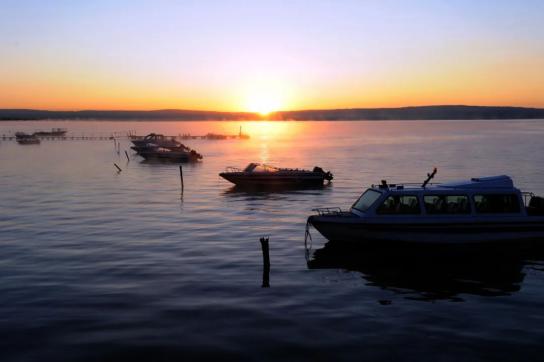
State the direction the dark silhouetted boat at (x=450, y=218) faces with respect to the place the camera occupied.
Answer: facing to the left of the viewer
